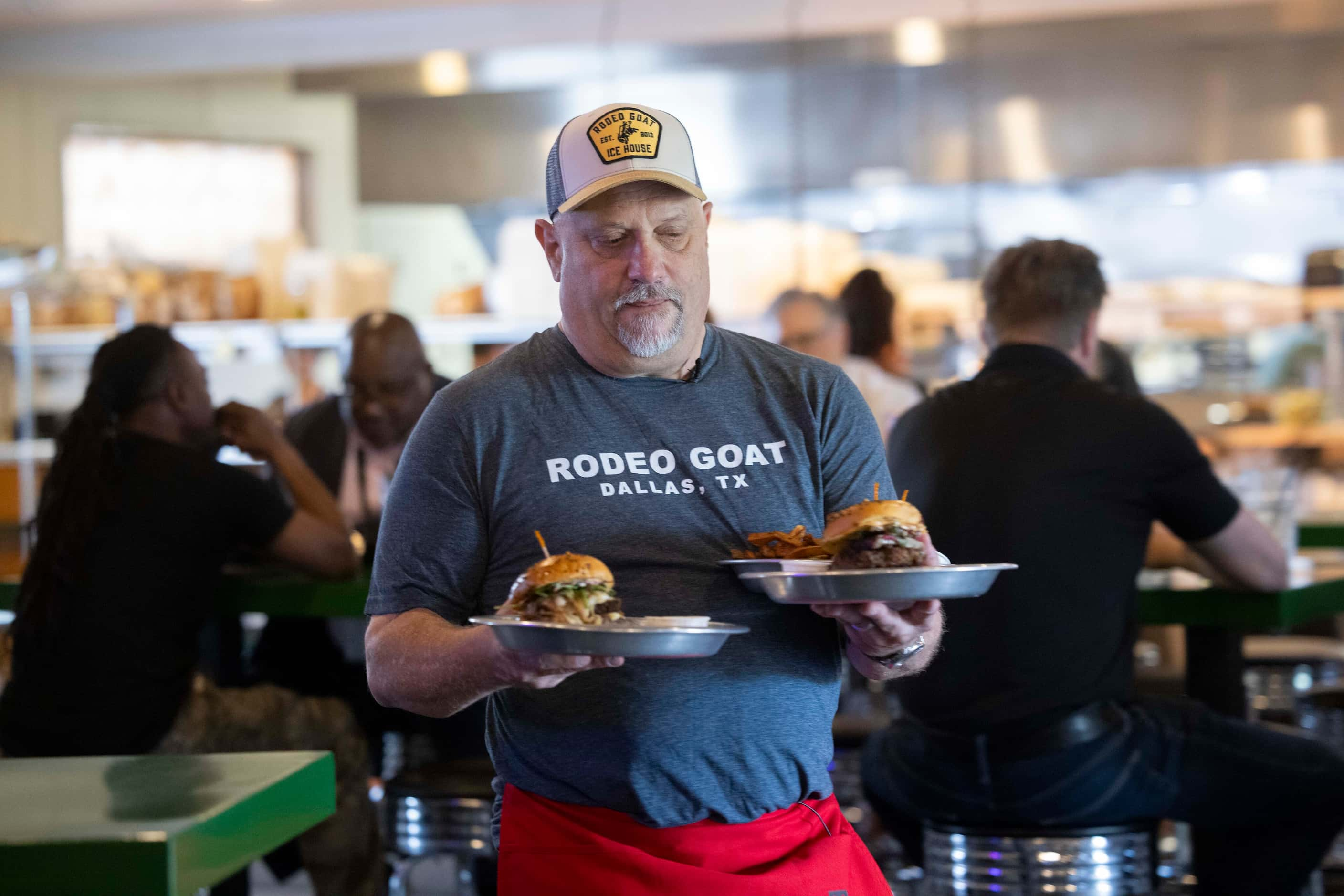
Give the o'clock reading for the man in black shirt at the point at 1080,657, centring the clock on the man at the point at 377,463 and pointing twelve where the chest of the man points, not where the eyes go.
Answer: The man in black shirt is roughly at 9 o'clock from the man.

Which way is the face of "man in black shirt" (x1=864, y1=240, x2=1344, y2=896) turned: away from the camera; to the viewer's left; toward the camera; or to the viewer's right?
away from the camera

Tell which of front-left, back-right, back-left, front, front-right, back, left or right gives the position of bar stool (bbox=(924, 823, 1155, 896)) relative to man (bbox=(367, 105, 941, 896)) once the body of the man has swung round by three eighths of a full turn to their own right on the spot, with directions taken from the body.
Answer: right

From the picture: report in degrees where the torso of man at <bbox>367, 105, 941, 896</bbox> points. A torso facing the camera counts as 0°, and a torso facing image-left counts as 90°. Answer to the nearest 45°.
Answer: approximately 0°

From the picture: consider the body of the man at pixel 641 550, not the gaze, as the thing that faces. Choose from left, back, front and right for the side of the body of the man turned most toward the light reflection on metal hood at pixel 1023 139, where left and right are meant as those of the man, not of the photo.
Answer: back

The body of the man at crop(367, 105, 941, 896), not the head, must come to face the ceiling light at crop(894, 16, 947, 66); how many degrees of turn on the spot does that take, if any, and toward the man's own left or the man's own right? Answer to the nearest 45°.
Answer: approximately 180°

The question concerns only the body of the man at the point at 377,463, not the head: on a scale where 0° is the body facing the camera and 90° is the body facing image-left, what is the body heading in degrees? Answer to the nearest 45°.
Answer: approximately 45°

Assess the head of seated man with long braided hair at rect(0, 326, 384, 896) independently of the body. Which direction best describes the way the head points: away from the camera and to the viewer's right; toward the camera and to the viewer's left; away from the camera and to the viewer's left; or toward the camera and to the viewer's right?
away from the camera and to the viewer's right

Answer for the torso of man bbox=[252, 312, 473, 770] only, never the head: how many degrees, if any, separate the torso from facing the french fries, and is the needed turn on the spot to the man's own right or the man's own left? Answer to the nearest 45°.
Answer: approximately 45° to the man's own left

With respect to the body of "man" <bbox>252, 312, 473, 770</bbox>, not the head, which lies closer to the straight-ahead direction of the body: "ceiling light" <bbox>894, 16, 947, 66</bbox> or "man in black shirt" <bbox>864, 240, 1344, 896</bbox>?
the man in black shirt

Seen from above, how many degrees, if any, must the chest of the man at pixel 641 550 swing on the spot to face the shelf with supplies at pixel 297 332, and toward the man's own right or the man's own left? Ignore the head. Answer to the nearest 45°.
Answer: approximately 180°

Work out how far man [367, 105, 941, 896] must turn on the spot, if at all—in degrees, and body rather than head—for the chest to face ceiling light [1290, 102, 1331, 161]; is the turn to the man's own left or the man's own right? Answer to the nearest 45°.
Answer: approximately 135° to the man's own left
